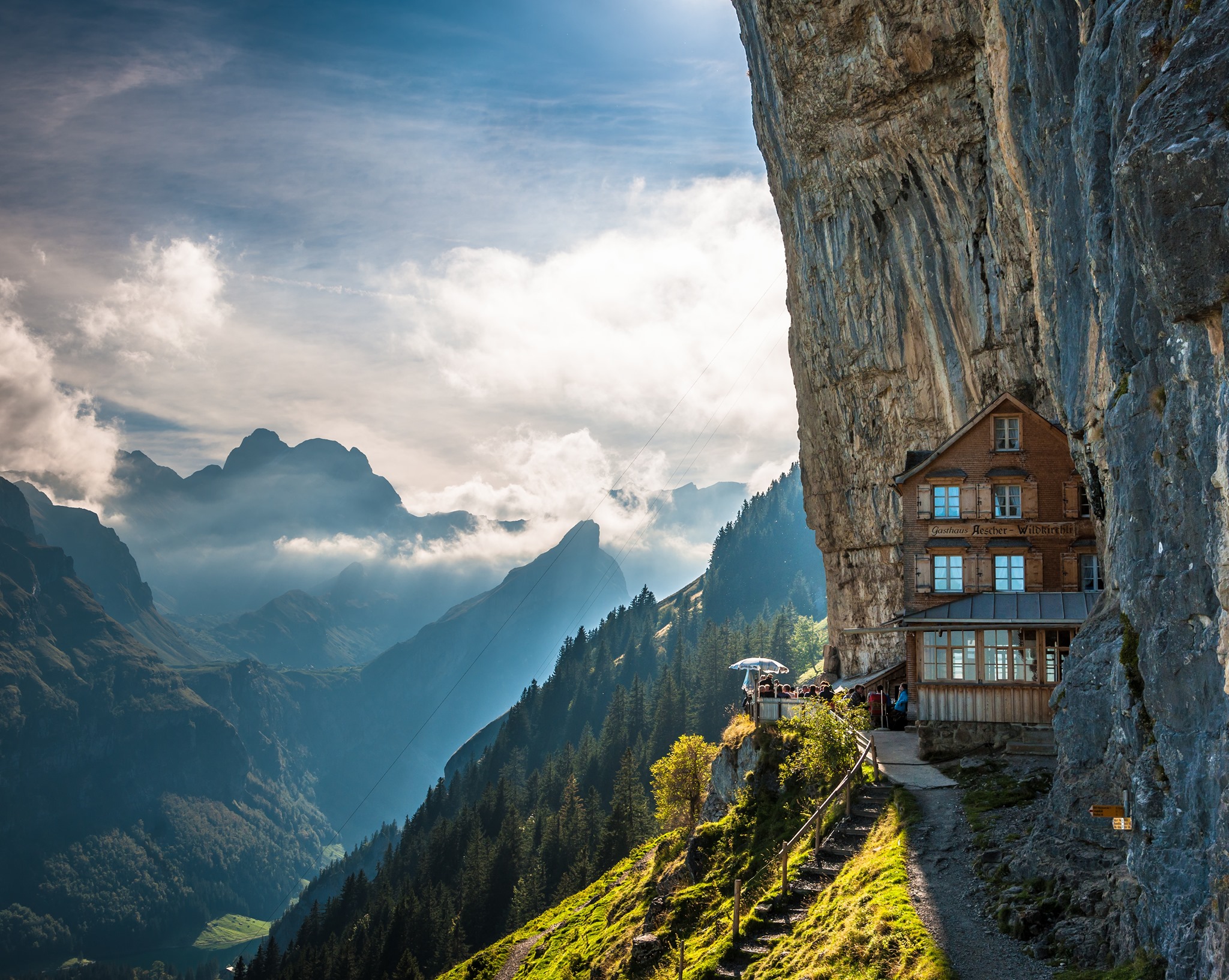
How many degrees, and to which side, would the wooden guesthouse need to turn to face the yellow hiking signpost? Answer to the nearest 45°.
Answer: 0° — it already faces it

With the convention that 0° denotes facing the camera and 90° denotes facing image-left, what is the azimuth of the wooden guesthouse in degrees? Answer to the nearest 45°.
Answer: approximately 0°
